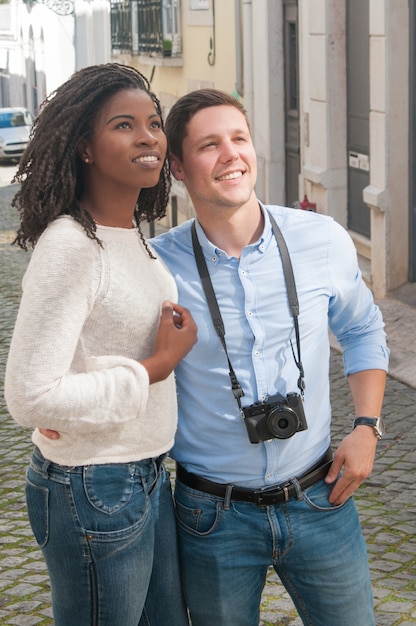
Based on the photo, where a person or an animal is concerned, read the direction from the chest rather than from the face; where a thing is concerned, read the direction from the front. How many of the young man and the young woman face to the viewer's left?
0

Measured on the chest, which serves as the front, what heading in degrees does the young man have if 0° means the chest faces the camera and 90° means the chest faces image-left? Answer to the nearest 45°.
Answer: approximately 0°

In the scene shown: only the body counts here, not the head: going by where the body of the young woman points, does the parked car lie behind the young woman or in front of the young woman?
behind

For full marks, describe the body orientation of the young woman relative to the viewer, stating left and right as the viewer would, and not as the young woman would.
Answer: facing the viewer and to the right of the viewer

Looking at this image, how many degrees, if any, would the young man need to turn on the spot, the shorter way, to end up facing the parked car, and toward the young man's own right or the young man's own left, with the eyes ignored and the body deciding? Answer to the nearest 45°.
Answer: approximately 180°
